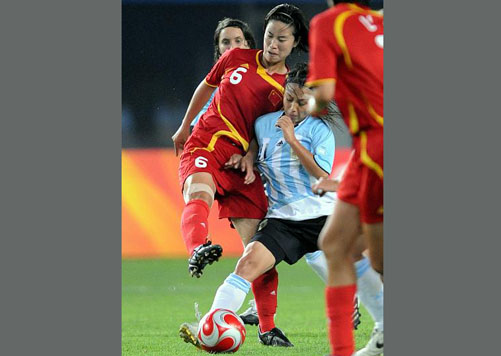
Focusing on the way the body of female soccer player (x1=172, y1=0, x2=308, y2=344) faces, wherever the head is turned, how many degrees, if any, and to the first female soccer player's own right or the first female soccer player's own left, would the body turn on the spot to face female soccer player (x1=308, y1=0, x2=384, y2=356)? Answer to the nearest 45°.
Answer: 0° — they already face them

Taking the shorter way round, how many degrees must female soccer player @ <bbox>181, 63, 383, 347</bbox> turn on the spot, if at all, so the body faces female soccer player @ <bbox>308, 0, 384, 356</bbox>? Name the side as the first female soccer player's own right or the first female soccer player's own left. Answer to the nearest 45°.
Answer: approximately 45° to the first female soccer player's own left

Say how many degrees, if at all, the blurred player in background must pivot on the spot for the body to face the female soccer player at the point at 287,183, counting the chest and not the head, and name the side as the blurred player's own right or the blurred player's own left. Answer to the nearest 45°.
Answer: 0° — they already face them

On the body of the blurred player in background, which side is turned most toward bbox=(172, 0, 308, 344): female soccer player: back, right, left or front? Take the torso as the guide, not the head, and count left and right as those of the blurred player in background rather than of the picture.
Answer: front

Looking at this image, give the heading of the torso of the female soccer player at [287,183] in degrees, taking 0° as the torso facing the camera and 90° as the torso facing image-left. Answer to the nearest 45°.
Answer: approximately 45°

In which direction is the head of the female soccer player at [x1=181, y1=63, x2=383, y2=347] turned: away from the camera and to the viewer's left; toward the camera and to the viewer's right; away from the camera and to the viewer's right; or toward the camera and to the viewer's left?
toward the camera and to the viewer's left

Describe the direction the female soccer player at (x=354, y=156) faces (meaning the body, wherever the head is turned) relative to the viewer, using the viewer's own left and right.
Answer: facing away from the viewer and to the left of the viewer

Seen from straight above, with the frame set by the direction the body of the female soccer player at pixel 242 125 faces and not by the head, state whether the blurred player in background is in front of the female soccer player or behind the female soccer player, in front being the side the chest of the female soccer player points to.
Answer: behind

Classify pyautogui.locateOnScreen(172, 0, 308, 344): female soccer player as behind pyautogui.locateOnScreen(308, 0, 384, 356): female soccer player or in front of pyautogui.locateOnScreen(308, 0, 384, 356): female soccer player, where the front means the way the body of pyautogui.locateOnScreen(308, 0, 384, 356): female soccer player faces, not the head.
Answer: in front

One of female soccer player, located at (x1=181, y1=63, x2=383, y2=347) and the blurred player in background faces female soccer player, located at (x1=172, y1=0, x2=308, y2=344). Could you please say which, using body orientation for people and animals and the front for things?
the blurred player in background
